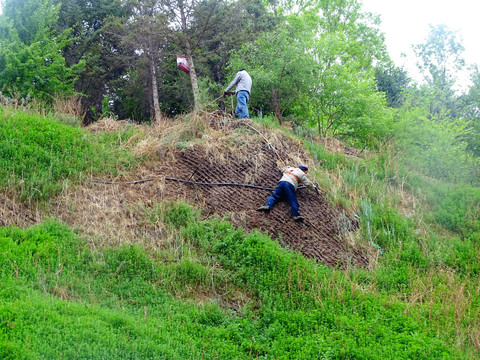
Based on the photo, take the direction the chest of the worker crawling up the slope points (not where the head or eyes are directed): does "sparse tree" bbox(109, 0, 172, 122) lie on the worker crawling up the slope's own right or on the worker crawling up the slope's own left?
on the worker crawling up the slope's own left

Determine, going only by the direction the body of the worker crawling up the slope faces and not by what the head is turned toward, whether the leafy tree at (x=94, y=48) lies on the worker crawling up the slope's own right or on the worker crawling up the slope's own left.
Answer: on the worker crawling up the slope's own left

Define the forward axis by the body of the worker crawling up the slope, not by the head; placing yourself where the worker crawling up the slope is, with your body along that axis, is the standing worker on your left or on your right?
on your left

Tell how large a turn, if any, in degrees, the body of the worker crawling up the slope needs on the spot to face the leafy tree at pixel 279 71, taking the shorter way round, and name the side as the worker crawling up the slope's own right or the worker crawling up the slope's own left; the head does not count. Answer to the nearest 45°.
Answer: approximately 45° to the worker crawling up the slope's own left

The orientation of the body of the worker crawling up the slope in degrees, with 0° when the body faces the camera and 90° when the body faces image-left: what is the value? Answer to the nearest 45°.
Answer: approximately 225°
